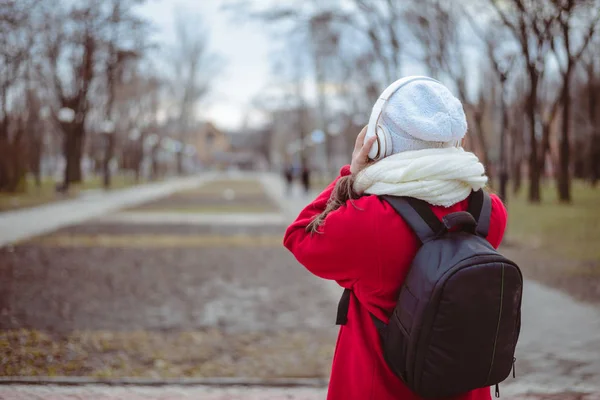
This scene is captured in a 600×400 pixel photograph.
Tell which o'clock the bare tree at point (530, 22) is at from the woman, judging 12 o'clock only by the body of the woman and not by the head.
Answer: The bare tree is roughly at 2 o'clock from the woman.

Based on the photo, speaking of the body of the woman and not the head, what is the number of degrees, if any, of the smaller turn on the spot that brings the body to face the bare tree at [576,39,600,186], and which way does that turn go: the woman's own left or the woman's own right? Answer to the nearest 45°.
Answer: approximately 45° to the woman's own right

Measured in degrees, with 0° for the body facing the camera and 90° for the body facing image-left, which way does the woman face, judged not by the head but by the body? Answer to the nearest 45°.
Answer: approximately 135°

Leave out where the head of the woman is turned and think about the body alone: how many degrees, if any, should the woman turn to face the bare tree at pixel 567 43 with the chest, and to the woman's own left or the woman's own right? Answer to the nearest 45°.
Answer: approximately 45° to the woman's own right

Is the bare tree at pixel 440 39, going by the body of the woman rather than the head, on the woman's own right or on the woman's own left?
on the woman's own right
